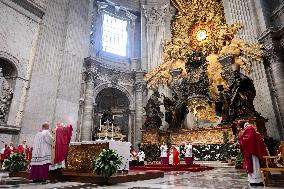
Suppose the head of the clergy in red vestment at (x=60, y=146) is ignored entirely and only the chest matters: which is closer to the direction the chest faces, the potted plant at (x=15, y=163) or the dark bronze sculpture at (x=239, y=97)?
the dark bronze sculpture

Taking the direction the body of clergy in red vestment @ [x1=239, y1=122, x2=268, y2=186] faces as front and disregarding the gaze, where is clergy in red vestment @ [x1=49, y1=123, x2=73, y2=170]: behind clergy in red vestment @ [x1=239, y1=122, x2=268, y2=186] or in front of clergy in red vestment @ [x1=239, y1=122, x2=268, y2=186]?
in front

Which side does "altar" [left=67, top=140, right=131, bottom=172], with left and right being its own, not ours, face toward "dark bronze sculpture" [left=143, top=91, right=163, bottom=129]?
back

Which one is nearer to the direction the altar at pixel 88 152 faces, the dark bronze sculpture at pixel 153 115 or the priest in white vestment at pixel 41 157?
the priest in white vestment

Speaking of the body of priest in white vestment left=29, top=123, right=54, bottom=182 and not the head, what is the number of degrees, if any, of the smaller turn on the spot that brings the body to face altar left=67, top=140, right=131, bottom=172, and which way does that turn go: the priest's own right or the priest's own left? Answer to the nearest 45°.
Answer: approximately 45° to the priest's own right

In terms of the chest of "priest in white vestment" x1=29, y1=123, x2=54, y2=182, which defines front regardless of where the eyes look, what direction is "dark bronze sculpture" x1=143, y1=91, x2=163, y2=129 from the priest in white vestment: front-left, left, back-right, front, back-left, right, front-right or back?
front

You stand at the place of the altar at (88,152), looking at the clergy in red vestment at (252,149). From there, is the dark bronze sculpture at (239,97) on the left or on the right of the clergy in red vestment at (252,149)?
left

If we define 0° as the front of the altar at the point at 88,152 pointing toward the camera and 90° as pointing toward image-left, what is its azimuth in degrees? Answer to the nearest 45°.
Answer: approximately 45°

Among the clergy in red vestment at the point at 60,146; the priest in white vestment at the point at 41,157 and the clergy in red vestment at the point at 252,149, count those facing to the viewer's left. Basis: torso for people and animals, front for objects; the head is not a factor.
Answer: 1

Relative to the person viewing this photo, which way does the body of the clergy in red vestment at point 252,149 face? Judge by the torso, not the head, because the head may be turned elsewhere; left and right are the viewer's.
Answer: facing to the left of the viewer

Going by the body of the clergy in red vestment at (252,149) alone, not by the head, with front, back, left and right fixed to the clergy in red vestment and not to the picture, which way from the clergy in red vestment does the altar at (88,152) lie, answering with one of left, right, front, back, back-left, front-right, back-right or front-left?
front

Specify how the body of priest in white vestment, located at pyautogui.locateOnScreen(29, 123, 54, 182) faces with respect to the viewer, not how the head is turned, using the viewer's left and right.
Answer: facing away from the viewer and to the right of the viewer

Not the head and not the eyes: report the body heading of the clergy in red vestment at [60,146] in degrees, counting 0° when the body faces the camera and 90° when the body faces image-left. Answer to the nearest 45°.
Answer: approximately 225°

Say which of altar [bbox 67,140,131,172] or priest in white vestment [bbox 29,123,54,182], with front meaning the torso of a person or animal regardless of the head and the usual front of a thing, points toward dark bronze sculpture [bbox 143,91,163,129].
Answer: the priest in white vestment

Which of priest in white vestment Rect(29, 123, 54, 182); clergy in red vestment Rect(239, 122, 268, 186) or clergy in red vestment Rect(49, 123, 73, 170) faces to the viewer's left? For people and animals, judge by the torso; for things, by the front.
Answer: clergy in red vestment Rect(239, 122, 268, 186)

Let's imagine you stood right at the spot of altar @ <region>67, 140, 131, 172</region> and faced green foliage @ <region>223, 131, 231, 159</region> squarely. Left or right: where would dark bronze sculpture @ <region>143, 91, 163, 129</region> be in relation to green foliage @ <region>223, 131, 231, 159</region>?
left
